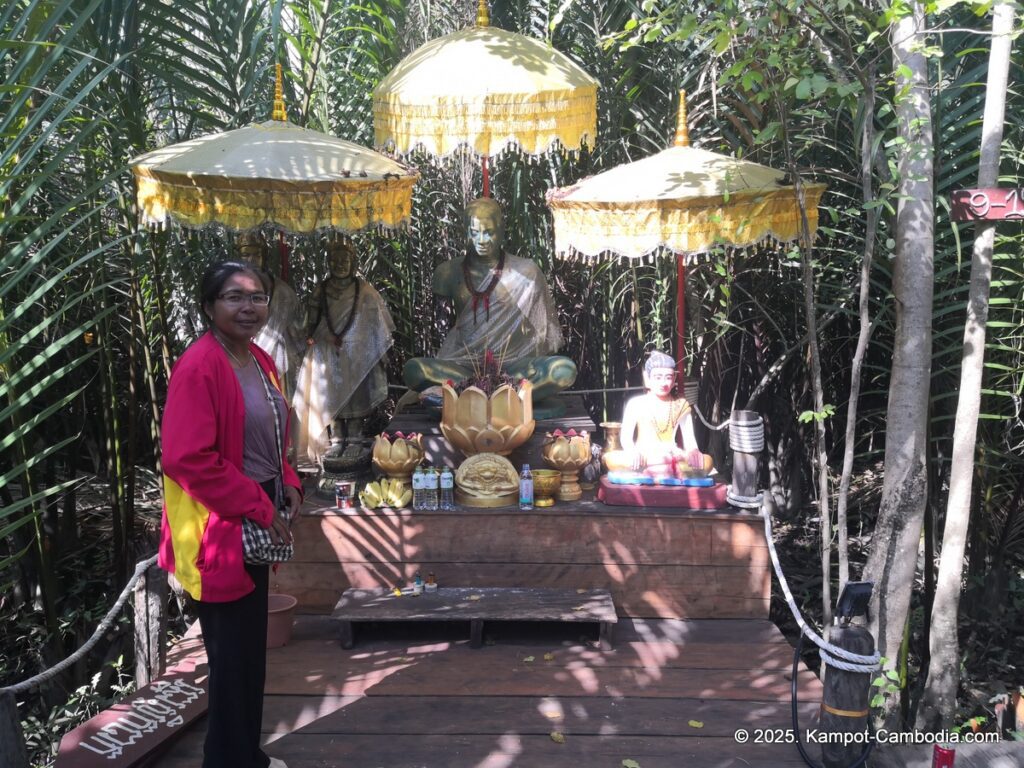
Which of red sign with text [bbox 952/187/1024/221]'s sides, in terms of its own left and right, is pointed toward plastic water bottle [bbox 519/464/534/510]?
right

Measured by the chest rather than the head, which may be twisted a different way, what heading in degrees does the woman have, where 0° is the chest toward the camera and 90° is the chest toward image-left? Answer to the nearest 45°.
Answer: approximately 315°

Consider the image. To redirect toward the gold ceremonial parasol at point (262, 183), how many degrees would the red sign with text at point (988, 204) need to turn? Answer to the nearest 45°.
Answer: approximately 90° to its right

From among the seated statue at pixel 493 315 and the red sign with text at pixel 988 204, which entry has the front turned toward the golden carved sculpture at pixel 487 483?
the seated statue

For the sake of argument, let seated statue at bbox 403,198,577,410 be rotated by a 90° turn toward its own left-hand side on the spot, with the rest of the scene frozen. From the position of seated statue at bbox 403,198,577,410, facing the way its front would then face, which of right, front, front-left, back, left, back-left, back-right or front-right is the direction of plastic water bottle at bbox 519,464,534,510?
right

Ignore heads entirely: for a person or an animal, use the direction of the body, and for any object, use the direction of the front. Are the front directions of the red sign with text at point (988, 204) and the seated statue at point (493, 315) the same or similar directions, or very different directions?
same or similar directions

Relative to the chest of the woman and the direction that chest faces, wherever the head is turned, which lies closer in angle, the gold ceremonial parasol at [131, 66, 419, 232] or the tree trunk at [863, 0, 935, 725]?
the tree trunk

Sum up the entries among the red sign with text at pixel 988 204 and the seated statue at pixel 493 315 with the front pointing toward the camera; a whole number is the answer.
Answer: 2

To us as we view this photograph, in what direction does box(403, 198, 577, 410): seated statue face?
facing the viewer

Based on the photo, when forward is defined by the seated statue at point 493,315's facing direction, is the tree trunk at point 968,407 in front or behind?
in front

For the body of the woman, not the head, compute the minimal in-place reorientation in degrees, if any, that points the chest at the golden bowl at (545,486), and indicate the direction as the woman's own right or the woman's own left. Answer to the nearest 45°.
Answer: approximately 90° to the woman's own left

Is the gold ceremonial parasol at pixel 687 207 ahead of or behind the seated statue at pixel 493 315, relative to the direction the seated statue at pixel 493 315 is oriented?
ahead
